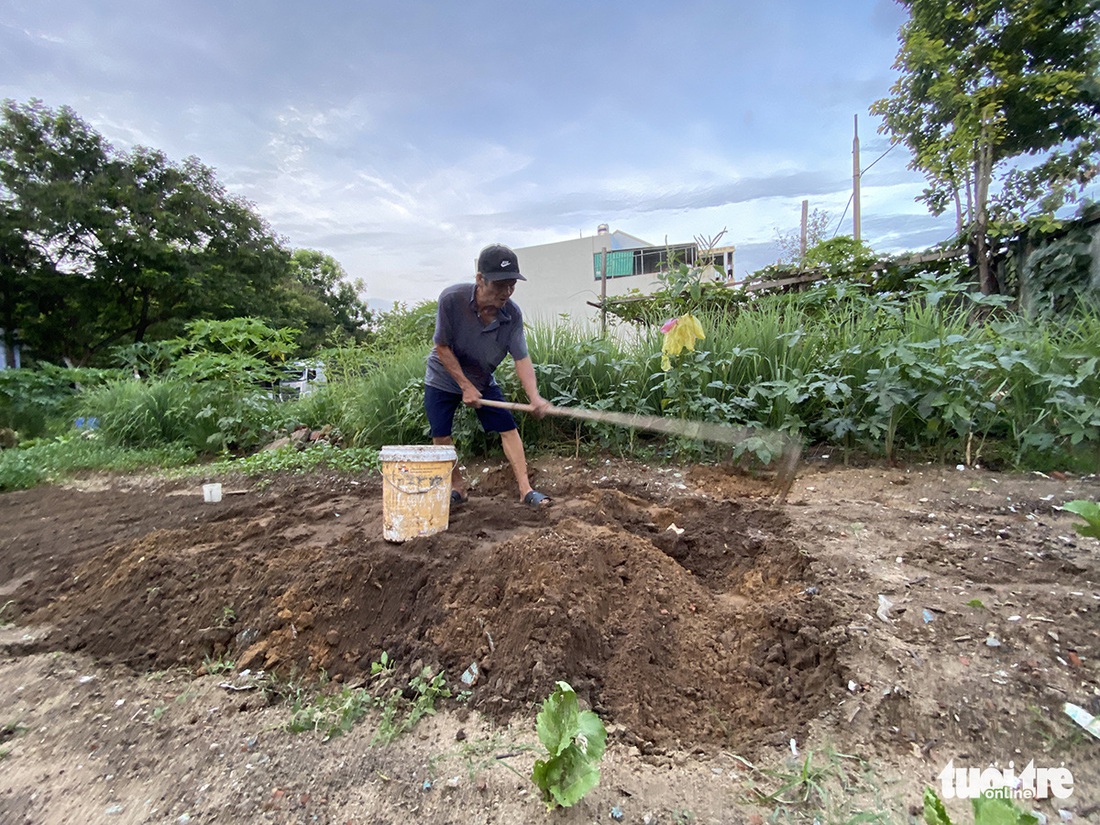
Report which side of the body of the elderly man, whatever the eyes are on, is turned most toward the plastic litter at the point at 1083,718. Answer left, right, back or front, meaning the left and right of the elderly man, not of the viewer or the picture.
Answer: front

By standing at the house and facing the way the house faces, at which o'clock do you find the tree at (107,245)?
The tree is roughly at 3 o'clock from the house.

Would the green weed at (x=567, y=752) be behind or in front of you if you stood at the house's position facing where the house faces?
in front

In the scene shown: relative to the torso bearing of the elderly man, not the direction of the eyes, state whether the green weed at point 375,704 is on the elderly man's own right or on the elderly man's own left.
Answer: on the elderly man's own right

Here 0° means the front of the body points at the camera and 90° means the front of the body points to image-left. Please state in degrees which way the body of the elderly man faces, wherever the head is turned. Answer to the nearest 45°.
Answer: approximately 315°

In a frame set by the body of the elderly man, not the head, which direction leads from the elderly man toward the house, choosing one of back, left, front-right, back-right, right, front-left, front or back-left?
back-left

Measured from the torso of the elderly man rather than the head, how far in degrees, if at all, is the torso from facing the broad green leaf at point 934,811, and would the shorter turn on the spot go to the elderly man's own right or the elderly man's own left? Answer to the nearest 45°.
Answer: approximately 45° to the elderly man's own right

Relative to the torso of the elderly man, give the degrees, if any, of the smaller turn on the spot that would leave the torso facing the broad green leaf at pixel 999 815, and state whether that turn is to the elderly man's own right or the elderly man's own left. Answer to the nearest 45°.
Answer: approximately 45° to the elderly man's own right

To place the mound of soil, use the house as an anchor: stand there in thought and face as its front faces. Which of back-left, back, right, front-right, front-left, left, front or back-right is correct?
front-right

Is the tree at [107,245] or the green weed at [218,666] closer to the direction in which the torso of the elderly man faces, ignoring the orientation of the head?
the green weed

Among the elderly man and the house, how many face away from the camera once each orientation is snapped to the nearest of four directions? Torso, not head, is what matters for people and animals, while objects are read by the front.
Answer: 0

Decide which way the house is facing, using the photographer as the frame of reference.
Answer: facing the viewer and to the right of the viewer

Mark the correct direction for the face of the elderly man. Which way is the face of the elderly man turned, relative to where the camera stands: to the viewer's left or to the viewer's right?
to the viewer's right

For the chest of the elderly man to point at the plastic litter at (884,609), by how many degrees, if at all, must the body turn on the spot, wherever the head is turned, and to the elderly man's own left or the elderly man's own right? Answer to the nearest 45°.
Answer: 0° — they already face it
